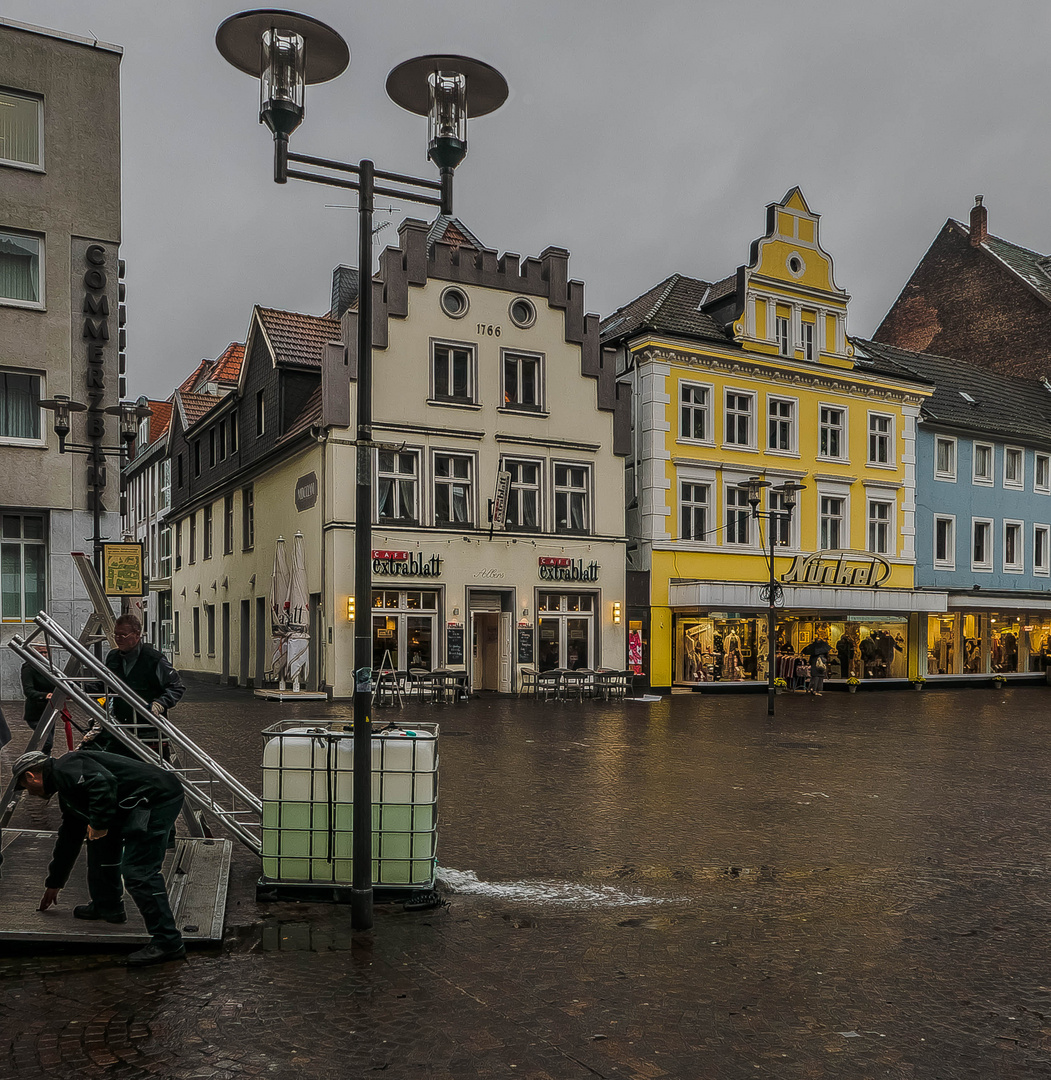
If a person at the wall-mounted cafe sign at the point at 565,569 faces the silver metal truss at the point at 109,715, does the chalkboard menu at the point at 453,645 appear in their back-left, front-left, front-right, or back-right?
front-right

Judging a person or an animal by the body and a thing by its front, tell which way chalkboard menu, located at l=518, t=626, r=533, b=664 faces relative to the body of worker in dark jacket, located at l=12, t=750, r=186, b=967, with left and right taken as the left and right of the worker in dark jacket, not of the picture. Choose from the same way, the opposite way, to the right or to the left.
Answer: to the left

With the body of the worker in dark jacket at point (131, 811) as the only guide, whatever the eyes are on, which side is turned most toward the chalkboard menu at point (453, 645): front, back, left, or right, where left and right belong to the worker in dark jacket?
right

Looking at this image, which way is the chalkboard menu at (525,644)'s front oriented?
toward the camera

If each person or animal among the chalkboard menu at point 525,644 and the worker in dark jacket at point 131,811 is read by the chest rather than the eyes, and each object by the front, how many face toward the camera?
1

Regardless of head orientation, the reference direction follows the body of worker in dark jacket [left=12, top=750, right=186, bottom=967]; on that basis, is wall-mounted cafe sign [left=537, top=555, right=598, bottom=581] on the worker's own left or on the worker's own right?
on the worker's own right

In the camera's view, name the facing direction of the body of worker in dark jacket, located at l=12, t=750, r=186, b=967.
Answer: to the viewer's left

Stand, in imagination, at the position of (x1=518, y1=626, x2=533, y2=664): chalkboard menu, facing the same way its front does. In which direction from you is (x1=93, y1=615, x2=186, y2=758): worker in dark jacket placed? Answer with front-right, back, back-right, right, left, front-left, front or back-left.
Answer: front

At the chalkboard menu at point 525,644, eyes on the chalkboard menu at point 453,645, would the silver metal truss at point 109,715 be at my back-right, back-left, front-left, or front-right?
front-left

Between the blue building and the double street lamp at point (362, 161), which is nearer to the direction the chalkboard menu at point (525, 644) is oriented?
the double street lamp

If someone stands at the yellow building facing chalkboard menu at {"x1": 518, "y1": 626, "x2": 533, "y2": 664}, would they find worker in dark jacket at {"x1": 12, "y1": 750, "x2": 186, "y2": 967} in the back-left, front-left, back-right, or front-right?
front-left

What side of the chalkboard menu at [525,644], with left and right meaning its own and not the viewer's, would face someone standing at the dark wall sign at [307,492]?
right

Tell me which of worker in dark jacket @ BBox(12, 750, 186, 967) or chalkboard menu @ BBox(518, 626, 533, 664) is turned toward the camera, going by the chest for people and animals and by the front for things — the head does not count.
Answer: the chalkboard menu

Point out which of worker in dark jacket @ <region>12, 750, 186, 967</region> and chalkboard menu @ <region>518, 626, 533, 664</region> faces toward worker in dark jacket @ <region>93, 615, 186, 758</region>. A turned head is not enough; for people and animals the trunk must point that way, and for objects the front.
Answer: the chalkboard menu
